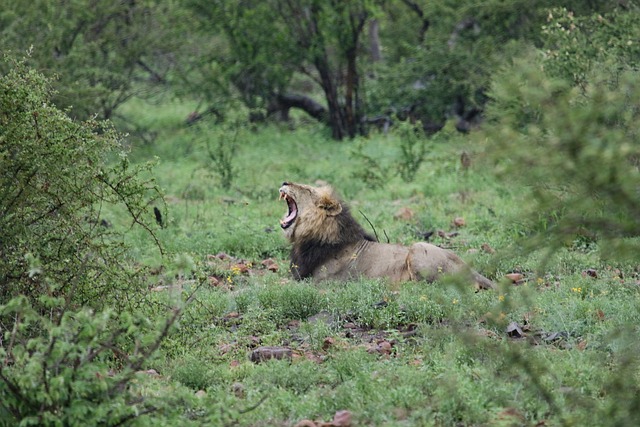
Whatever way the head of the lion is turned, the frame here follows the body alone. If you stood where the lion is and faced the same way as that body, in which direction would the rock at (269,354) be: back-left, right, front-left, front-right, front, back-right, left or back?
left

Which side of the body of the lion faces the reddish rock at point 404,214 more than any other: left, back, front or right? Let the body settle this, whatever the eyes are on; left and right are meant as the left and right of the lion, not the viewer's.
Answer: right

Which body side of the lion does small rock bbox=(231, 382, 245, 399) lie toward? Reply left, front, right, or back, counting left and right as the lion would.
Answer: left

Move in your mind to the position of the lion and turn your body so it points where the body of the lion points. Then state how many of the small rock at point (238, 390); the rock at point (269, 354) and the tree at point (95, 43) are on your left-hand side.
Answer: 2

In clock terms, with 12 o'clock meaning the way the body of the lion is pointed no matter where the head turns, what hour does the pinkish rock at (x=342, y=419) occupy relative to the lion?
The pinkish rock is roughly at 9 o'clock from the lion.

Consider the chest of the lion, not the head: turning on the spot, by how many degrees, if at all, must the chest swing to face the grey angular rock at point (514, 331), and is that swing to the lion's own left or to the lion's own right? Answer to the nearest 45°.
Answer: approximately 135° to the lion's own left

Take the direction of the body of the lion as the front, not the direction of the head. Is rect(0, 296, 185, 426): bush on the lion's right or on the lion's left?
on the lion's left

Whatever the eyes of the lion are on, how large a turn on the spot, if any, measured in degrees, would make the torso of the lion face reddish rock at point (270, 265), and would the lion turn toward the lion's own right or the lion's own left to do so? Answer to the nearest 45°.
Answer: approximately 45° to the lion's own right

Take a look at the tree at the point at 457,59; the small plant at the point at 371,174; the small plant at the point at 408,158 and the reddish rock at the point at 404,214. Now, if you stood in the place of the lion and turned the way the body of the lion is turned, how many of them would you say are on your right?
4

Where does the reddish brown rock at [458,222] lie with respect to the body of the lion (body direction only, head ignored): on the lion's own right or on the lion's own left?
on the lion's own right

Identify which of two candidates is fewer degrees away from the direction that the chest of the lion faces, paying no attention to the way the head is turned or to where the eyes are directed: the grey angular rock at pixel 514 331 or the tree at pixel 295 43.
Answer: the tree

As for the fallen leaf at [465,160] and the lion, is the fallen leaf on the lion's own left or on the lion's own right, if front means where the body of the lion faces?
on the lion's own right

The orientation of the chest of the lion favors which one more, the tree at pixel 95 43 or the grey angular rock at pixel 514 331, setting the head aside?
the tree

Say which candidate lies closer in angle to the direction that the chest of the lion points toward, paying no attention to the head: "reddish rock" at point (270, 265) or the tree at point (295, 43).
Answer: the reddish rock

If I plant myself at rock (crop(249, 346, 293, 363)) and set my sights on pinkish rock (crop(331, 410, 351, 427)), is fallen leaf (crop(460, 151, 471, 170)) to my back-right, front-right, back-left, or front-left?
back-left

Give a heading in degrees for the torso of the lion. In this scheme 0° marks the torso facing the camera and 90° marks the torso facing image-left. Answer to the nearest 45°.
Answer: approximately 90°
